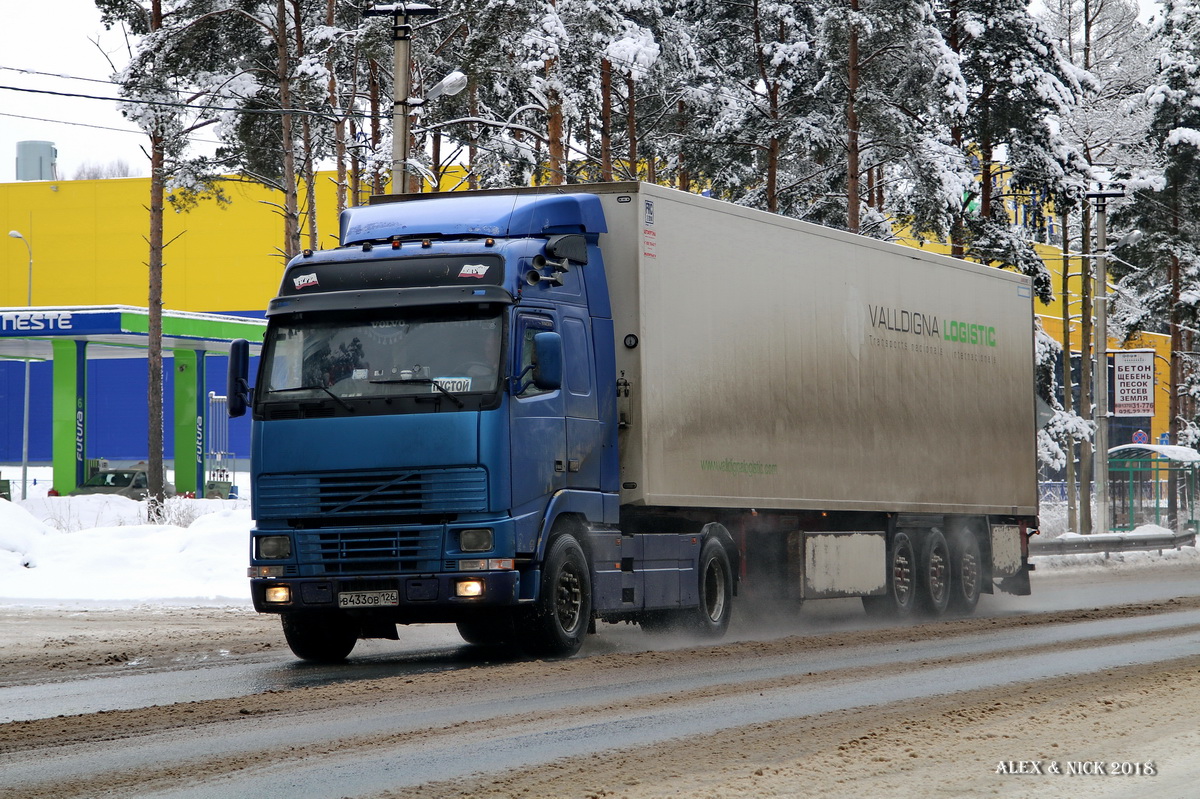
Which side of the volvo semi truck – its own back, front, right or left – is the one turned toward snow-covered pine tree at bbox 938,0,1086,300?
back

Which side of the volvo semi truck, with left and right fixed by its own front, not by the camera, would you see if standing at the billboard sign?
back

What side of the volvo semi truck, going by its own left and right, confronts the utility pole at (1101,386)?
back

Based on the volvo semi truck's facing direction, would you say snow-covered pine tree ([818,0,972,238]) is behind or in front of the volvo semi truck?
behind

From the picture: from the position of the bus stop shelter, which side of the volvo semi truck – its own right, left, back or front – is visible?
back

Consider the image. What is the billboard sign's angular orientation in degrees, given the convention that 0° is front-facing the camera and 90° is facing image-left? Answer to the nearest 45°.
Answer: approximately 0°

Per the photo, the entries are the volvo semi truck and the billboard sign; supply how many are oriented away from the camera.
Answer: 0

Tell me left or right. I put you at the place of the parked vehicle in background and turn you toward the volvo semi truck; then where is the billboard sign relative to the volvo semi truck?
left

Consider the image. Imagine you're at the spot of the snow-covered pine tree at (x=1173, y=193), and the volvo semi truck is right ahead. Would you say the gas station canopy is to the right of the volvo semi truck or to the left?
right

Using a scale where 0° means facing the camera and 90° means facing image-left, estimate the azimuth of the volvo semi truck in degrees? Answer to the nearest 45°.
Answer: approximately 45°

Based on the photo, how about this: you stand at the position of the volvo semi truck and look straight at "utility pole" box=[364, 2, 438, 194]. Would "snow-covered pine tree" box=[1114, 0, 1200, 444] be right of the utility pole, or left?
right

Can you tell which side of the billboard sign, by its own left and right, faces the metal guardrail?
front

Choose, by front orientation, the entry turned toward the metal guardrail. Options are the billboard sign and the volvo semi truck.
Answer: the billboard sign
